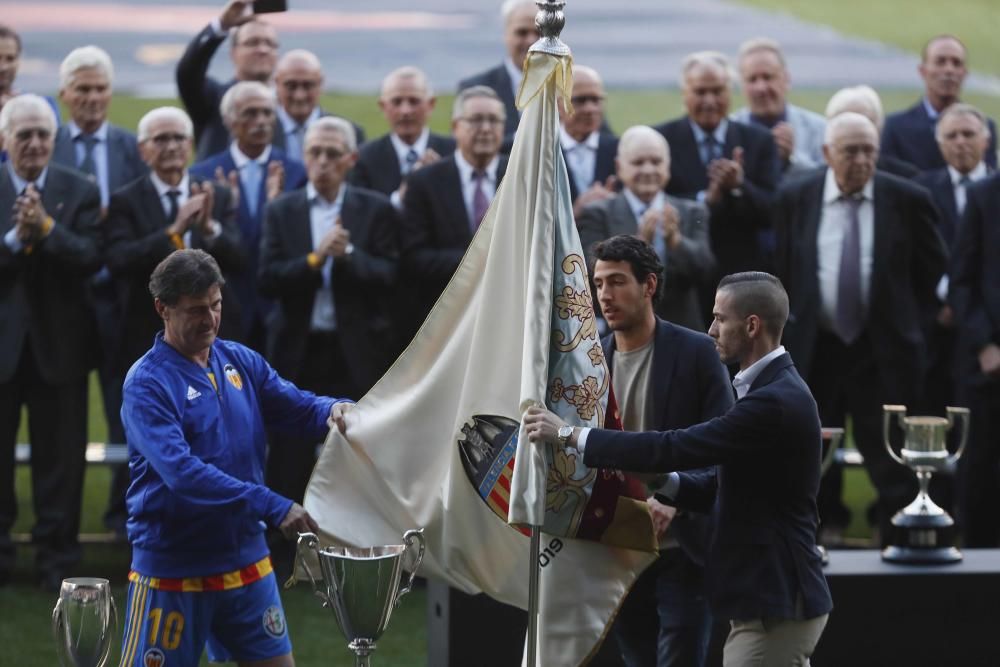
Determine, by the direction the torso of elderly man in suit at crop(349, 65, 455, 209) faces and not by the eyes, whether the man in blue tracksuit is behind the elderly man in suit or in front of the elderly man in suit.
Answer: in front

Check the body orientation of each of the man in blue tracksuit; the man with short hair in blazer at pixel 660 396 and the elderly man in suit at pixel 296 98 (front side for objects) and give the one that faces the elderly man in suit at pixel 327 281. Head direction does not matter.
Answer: the elderly man in suit at pixel 296 98

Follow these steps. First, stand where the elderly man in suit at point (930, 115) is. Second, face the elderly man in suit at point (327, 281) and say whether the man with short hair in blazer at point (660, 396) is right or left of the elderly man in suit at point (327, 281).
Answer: left

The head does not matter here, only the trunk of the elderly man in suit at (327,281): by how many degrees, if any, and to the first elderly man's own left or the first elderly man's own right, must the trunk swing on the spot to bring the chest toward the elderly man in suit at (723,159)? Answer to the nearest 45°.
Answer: approximately 90° to the first elderly man's own left

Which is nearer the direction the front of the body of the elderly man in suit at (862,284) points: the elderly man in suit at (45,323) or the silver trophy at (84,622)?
the silver trophy

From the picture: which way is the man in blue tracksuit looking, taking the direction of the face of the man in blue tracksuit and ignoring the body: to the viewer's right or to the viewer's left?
to the viewer's right

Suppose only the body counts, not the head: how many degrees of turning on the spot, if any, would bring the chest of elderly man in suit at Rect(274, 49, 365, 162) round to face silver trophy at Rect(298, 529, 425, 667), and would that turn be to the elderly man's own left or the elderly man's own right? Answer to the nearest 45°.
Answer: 0° — they already face it

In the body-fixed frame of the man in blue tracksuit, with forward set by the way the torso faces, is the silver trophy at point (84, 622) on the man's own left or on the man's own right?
on the man's own right

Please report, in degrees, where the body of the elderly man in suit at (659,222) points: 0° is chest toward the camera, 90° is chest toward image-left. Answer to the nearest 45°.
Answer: approximately 0°

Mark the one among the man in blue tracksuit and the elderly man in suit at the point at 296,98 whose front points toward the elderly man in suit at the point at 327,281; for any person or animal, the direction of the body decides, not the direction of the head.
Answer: the elderly man in suit at the point at 296,98

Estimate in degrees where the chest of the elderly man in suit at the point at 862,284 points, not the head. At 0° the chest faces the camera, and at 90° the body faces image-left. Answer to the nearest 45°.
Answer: approximately 0°

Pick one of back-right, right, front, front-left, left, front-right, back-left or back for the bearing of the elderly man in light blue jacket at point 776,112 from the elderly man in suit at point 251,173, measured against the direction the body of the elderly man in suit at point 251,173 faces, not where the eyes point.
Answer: left

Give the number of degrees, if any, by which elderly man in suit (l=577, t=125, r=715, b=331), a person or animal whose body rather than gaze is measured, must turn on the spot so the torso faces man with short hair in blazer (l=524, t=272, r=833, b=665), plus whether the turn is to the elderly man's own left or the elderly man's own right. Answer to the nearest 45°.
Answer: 0° — they already face them

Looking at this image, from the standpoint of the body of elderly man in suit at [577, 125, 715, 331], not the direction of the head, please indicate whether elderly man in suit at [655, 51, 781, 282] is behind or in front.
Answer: behind
